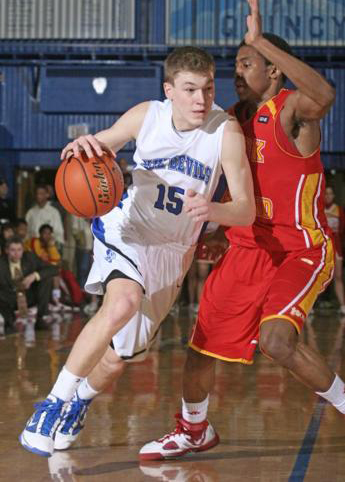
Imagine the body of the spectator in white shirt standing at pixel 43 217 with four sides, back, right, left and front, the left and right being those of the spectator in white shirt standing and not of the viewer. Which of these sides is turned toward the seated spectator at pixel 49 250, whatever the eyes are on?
front

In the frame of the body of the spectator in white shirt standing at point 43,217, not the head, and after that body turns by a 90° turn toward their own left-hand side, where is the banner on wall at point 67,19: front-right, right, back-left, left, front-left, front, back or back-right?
left

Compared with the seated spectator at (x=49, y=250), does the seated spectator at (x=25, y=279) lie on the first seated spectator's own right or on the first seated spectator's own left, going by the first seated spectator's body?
on the first seated spectator's own right

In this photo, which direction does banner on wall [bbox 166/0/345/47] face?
toward the camera

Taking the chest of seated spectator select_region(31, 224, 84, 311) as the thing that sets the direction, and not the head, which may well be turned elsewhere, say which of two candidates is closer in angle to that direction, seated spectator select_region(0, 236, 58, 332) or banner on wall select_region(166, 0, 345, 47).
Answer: the seated spectator

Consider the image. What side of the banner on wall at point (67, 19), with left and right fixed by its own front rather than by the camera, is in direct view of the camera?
front

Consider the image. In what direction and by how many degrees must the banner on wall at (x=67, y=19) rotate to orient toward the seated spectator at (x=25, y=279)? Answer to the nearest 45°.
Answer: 0° — it already faces them

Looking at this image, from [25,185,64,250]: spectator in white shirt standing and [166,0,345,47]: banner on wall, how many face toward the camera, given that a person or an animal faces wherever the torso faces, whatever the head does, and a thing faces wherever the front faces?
2

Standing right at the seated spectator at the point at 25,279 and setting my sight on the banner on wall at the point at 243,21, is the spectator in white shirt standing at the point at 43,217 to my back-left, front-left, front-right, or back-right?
front-left

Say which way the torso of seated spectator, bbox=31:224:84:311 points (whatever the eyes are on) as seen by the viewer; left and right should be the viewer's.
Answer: facing the viewer and to the right of the viewer

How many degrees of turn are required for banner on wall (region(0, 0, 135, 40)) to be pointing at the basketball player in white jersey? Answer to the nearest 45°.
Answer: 0° — it already faces them

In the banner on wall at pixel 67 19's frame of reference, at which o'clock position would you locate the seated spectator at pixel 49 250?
The seated spectator is roughly at 12 o'clock from the banner on wall.

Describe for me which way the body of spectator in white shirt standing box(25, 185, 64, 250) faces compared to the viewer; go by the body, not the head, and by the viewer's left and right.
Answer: facing the viewer

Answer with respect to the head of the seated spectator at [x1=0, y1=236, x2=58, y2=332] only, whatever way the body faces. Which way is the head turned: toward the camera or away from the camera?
toward the camera

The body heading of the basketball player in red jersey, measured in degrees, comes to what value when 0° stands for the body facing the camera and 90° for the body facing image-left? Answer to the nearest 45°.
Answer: approximately 45°

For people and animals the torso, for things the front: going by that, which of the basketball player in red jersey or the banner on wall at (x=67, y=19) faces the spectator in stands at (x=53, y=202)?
the banner on wall
